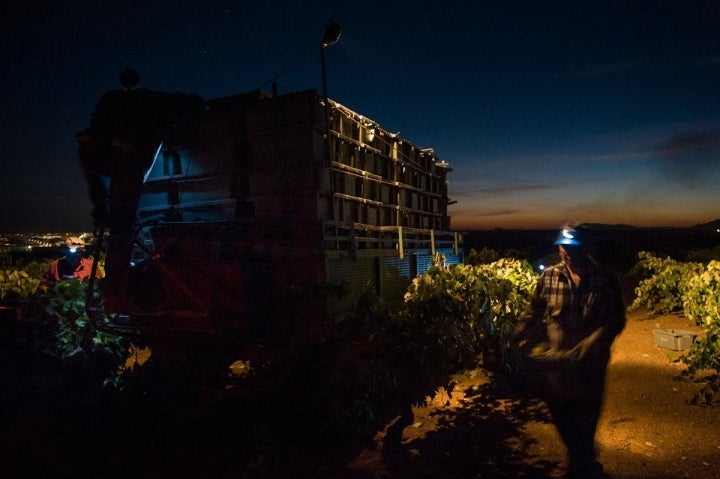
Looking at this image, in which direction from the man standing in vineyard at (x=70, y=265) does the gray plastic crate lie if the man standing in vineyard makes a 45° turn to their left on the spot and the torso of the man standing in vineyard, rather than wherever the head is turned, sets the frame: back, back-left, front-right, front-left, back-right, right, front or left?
front

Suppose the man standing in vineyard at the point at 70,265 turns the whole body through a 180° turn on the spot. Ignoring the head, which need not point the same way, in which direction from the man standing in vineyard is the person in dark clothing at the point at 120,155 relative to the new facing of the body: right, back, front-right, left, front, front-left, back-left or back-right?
back

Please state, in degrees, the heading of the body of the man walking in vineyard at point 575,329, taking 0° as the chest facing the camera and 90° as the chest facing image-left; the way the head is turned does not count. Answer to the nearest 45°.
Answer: approximately 45°

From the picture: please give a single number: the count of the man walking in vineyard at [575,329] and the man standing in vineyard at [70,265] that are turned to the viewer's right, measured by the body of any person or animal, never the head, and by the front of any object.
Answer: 0

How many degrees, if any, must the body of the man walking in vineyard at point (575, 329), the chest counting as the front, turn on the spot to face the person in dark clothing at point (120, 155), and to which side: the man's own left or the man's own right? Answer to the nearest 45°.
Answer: approximately 45° to the man's own right

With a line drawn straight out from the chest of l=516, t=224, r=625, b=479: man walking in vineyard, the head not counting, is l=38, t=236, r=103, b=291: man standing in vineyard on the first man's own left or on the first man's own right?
on the first man's own right

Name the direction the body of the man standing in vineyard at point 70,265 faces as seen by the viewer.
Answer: toward the camera
